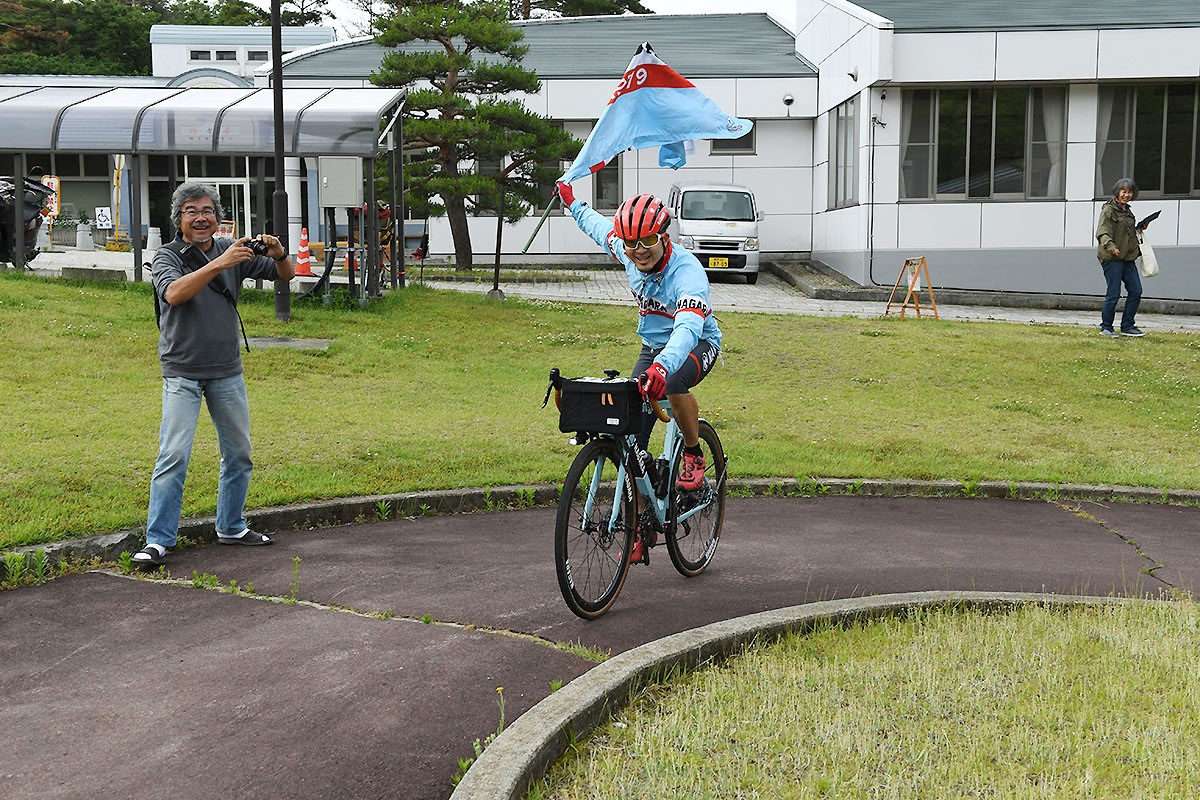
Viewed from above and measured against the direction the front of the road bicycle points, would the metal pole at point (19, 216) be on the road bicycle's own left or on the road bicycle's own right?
on the road bicycle's own right

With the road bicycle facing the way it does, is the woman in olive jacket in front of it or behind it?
behind

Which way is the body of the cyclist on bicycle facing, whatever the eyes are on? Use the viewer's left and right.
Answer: facing the viewer and to the left of the viewer

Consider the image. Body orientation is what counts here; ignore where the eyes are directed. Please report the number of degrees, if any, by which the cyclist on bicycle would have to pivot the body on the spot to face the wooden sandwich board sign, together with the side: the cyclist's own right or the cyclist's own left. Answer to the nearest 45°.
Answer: approximately 135° to the cyclist's own right

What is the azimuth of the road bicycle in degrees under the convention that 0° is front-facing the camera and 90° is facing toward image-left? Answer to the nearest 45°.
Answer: approximately 45°

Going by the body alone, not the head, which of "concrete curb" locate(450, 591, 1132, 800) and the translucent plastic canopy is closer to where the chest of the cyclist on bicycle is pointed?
the concrete curb

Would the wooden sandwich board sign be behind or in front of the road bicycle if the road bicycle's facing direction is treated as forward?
behind

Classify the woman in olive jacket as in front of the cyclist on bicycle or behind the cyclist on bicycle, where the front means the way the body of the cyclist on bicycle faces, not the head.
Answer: behind

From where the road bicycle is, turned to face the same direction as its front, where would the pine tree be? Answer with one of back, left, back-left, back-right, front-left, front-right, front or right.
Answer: back-right
